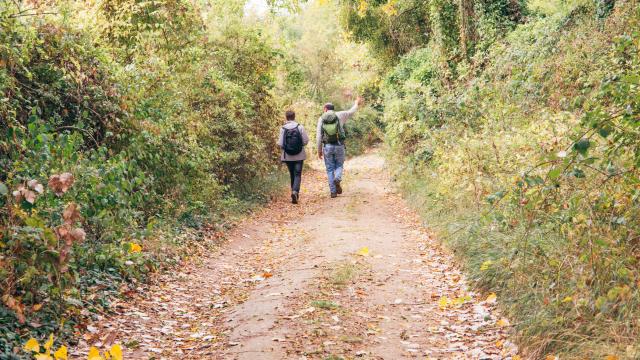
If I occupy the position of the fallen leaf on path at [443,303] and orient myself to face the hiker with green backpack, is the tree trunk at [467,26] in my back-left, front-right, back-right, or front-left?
front-right

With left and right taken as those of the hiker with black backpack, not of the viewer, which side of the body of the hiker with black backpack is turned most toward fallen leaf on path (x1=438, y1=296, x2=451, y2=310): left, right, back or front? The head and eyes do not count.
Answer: back

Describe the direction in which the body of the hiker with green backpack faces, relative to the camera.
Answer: away from the camera

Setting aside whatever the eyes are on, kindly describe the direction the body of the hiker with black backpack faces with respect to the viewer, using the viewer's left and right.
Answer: facing away from the viewer

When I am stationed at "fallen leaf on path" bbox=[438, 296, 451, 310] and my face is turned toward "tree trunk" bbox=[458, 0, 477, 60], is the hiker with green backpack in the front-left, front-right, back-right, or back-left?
front-left

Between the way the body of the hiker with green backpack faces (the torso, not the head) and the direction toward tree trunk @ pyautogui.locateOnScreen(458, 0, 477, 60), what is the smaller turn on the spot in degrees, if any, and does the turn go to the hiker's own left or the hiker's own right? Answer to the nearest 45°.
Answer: approximately 45° to the hiker's own right

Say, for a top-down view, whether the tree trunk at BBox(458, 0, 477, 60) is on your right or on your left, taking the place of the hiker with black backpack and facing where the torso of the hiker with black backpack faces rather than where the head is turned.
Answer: on your right

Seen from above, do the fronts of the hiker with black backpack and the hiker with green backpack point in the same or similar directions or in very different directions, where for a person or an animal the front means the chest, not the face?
same or similar directions

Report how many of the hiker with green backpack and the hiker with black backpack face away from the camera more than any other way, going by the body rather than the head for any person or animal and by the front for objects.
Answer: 2

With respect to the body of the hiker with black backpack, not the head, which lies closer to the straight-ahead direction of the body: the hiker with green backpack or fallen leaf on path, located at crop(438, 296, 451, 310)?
the hiker with green backpack

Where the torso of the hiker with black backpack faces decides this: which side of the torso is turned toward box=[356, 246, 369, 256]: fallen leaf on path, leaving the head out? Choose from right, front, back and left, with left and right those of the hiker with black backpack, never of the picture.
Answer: back

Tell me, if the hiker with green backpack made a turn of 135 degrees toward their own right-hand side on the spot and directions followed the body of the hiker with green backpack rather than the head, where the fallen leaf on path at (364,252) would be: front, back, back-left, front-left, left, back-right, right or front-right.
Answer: front-right

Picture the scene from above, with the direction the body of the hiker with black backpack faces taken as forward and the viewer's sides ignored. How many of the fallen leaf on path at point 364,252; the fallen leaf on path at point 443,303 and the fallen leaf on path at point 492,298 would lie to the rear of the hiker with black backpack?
3
